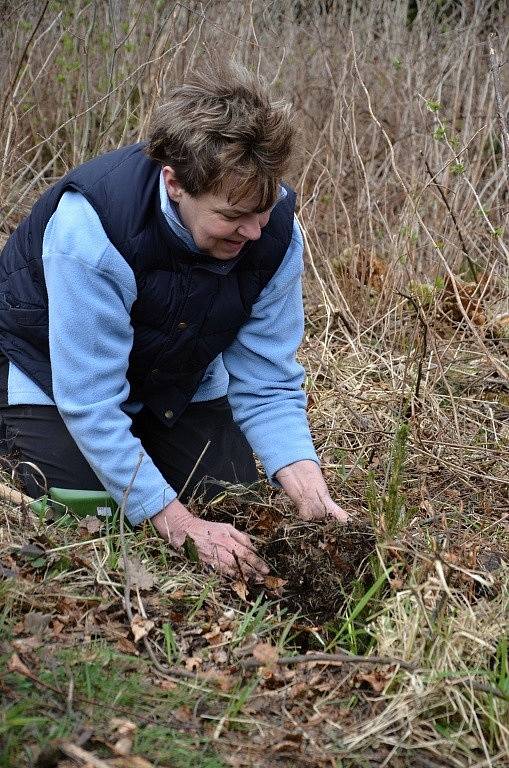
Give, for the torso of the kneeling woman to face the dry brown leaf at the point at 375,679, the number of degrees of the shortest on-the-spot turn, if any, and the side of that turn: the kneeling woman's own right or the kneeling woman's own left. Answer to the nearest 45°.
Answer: approximately 45° to the kneeling woman's own right

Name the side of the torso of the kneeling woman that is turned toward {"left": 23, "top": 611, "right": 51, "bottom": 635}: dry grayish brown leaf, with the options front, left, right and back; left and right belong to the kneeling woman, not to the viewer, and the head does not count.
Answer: right

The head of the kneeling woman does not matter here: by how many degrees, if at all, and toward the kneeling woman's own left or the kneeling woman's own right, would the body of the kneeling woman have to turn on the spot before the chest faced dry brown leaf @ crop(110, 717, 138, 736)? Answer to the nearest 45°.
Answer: approximately 45° to the kneeling woman's own right

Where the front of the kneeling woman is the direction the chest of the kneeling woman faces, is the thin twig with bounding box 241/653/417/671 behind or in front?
in front

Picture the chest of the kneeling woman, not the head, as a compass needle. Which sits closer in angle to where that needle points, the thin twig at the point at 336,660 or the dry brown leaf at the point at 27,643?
the thin twig

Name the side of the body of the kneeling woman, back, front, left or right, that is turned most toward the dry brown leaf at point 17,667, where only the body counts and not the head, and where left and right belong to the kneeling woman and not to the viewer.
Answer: right

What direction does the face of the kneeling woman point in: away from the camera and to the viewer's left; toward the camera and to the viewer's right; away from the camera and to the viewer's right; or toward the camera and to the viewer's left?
toward the camera and to the viewer's right

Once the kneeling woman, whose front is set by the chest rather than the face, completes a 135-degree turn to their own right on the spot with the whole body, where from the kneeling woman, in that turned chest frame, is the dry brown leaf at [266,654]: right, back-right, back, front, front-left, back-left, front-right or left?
left

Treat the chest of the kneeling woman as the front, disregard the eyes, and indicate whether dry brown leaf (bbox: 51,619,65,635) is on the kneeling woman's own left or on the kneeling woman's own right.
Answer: on the kneeling woman's own right

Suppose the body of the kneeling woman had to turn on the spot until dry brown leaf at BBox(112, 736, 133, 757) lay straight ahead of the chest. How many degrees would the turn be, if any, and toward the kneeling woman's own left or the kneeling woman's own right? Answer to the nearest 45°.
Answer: approximately 45° to the kneeling woman's own right

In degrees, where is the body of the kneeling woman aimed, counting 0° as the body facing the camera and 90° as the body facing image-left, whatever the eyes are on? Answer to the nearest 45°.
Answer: approximately 315°

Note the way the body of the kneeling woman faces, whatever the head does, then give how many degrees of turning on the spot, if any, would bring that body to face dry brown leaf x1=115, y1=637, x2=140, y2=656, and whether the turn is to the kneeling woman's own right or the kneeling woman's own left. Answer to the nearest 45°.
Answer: approximately 45° to the kneeling woman's own right
